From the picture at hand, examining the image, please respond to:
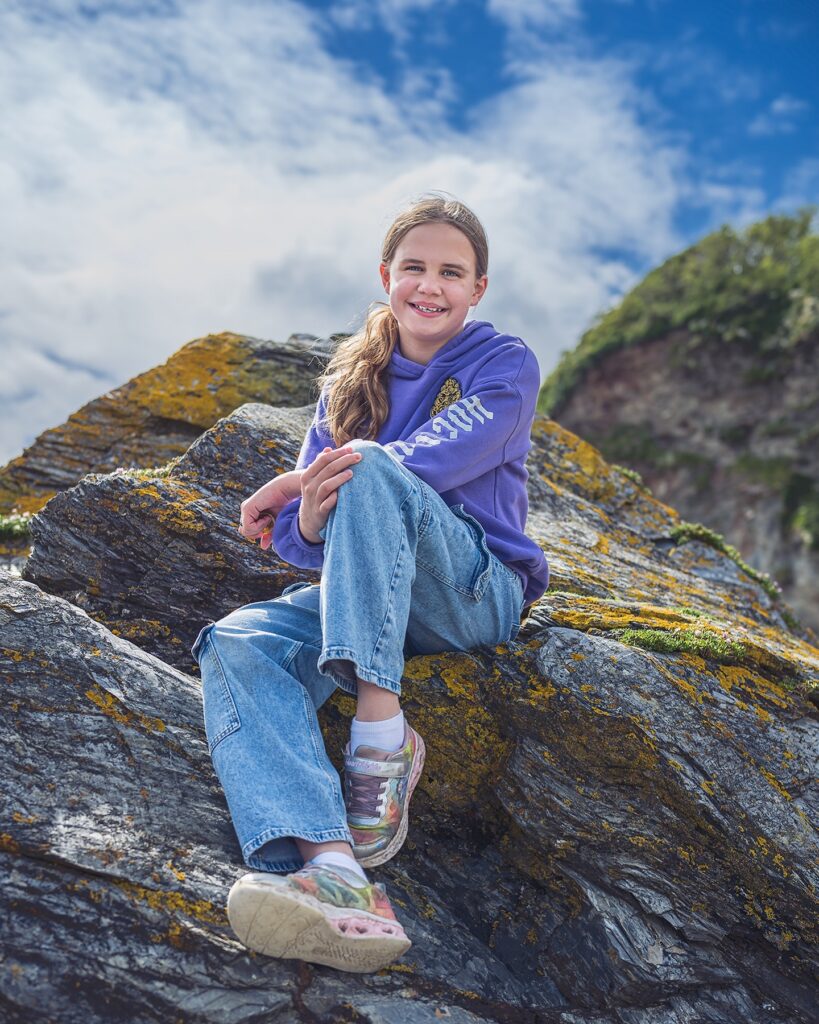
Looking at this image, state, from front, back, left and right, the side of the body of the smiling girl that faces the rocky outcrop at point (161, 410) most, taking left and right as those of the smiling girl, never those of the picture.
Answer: right

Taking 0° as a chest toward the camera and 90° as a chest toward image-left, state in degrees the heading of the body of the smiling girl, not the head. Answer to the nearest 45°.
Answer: approximately 45°
